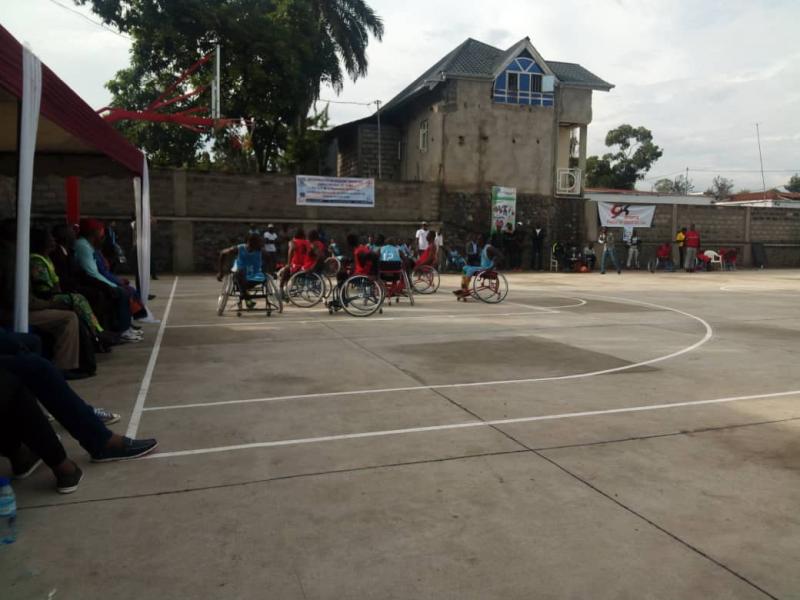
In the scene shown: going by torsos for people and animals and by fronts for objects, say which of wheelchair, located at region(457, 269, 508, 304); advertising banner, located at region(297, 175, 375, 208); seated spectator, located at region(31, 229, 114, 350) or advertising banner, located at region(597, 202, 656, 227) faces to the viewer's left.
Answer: the wheelchair

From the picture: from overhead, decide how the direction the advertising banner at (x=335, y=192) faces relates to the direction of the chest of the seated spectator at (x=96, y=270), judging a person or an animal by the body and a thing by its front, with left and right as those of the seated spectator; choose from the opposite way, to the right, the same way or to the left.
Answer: to the right

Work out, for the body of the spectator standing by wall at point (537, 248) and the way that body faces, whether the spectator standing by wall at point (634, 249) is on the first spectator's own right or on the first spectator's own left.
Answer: on the first spectator's own left

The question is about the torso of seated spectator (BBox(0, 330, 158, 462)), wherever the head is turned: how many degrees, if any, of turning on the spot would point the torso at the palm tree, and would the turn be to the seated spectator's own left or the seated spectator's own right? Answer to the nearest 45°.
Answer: approximately 45° to the seated spectator's own left

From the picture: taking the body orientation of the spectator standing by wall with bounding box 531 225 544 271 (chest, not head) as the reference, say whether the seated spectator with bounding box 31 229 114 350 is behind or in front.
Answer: in front

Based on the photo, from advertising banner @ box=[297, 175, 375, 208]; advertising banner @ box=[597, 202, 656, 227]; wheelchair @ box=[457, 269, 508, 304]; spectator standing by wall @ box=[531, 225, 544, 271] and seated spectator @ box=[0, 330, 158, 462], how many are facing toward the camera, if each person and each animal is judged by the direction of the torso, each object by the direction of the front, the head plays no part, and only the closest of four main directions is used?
3

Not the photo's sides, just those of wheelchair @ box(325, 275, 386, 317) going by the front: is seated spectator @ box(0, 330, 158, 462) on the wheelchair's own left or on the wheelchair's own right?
on the wheelchair's own left

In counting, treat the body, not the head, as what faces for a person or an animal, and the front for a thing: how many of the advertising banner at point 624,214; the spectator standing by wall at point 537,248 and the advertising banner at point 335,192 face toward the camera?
3

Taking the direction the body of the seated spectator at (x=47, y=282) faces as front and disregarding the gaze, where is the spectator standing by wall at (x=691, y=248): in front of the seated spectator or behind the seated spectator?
in front

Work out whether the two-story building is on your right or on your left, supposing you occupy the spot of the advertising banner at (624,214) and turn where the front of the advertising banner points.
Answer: on your right

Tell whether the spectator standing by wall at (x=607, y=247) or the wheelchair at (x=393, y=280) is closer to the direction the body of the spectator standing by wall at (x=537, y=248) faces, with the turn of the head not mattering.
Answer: the wheelchair

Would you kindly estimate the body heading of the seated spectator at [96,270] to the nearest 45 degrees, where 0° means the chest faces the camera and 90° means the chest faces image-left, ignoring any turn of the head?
approximately 270°

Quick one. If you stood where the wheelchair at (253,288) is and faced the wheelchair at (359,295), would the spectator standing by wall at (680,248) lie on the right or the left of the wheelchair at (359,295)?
left

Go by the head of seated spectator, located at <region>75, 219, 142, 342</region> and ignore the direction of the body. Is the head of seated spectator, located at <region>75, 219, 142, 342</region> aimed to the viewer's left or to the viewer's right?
to the viewer's right

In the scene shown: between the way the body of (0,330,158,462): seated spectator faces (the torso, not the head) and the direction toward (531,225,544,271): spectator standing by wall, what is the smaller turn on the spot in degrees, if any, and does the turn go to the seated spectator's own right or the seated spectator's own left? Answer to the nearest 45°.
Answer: approximately 45° to the seated spectator's own left

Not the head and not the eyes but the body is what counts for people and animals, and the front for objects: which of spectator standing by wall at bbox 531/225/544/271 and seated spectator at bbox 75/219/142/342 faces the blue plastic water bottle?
the spectator standing by wall

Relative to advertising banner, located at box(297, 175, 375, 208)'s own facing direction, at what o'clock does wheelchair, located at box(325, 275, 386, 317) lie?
The wheelchair is roughly at 12 o'clock from the advertising banner.
